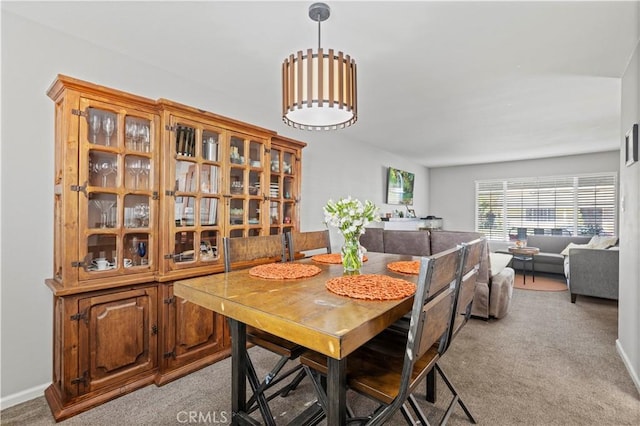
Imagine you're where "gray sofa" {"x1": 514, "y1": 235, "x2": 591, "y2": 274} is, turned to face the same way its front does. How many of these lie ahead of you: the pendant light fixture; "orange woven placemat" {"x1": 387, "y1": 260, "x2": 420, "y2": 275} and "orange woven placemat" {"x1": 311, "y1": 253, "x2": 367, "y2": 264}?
3

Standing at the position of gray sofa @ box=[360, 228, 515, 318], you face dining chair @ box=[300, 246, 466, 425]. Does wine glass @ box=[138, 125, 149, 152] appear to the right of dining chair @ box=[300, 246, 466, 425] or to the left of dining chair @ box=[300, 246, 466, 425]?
right

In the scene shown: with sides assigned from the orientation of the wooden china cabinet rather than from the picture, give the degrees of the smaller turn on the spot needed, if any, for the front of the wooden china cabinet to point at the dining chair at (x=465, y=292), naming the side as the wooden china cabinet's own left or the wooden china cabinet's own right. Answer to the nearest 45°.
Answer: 0° — it already faces it

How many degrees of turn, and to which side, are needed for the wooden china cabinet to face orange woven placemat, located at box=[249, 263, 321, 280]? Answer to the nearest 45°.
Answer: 0° — it already faces it

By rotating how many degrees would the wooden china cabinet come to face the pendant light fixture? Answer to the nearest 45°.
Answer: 0° — it already faces it

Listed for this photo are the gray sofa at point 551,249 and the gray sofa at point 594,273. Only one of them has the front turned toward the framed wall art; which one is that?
the gray sofa at point 551,249

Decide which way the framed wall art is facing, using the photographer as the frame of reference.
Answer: facing to the left of the viewer

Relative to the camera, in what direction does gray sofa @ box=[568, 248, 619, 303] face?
facing to the left of the viewer

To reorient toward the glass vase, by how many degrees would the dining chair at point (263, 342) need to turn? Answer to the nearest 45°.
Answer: approximately 45° to its left

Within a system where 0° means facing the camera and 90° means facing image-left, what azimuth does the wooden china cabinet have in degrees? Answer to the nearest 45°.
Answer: approximately 315°
